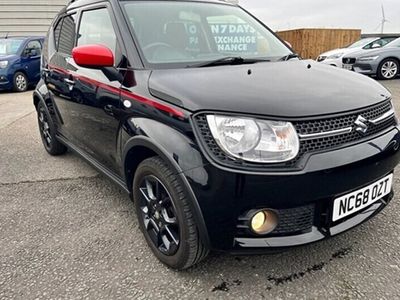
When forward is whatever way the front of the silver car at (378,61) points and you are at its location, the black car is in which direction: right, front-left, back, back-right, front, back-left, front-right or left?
front-left

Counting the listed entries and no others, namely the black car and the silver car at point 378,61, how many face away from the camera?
0

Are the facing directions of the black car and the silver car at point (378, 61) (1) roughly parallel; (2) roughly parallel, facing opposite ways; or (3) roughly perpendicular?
roughly perpendicular

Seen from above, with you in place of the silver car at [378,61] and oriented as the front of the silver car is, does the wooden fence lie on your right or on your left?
on your right

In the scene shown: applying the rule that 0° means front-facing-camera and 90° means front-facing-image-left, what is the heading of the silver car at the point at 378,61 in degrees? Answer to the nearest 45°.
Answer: approximately 45°

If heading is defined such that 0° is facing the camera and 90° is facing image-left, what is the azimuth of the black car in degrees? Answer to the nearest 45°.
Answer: approximately 315°

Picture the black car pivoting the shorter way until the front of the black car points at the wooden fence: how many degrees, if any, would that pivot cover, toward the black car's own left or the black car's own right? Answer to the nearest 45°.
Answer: approximately 135° to the black car's own left

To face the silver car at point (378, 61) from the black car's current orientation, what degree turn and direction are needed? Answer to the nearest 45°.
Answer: approximately 90° to its left
